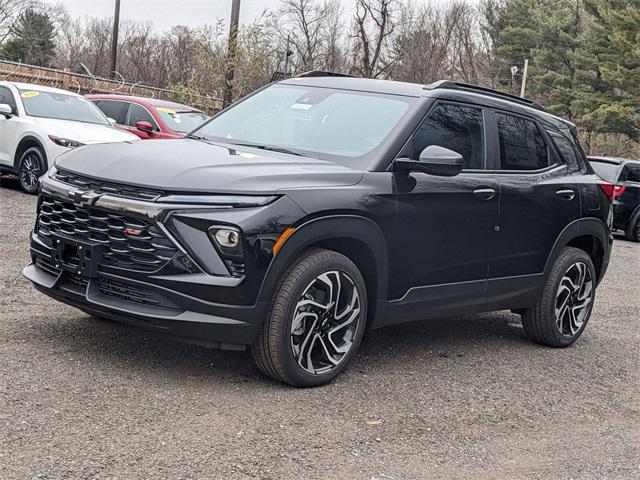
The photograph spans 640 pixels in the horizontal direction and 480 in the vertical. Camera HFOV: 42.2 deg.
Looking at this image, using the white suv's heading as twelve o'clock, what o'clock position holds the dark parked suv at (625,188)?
The dark parked suv is roughly at 10 o'clock from the white suv.

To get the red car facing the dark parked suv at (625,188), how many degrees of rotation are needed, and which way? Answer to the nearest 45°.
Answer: approximately 45° to its left

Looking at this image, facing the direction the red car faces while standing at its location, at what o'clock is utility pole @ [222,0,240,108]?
The utility pole is roughly at 8 o'clock from the red car.

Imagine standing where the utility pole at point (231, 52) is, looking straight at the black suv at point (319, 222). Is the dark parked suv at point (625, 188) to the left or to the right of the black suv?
left

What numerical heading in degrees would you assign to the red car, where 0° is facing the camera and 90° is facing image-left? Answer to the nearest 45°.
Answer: approximately 315°

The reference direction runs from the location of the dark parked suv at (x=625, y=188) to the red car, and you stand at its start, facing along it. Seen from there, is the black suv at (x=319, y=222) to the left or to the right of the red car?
left

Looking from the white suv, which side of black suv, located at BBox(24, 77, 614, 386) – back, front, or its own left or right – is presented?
right

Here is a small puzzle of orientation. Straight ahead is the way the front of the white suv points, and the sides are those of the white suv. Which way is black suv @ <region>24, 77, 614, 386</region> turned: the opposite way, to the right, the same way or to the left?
to the right

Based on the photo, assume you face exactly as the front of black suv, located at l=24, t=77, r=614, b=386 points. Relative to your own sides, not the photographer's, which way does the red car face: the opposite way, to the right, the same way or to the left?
to the left

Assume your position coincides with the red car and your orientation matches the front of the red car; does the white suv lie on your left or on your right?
on your right
